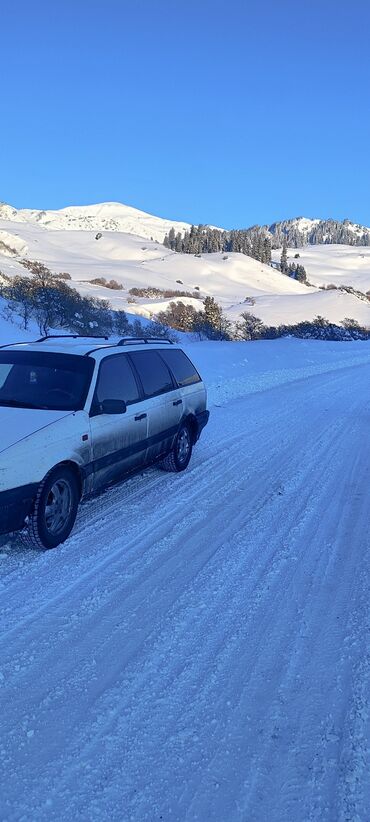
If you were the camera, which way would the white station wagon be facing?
facing the viewer and to the left of the viewer
